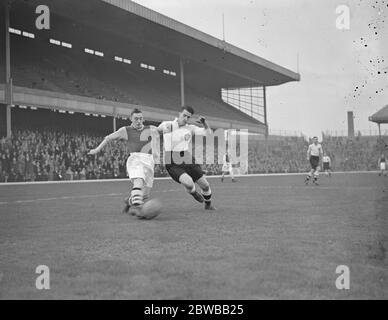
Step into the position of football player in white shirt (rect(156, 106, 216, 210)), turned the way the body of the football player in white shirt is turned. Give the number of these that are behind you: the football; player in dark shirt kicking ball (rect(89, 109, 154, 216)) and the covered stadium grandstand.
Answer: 1

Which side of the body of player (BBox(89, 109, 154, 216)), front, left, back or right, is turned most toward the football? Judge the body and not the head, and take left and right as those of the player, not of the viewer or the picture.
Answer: front

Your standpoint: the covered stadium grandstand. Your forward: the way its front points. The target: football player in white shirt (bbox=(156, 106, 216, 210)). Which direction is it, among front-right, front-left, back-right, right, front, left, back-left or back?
front-right

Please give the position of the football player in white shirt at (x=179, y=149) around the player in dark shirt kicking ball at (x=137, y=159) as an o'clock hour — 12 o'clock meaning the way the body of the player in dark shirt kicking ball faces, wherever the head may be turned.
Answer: The football player in white shirt is roughly at 8 o'clock from the player in dark shirt kicking ball.

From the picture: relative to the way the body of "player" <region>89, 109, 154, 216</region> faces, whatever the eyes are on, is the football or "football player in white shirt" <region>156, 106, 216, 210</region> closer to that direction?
the football

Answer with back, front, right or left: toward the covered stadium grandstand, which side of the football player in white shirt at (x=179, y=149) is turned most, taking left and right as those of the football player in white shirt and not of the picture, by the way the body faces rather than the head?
back

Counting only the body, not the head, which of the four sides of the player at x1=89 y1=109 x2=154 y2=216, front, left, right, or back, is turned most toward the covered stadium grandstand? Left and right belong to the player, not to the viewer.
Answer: back

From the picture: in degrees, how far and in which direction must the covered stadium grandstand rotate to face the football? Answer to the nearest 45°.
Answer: approximately 45° to its right

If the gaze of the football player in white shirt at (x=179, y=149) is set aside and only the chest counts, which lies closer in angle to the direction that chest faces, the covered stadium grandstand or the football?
the football

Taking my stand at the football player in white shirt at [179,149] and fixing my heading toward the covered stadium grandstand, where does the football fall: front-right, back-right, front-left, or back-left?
back-left

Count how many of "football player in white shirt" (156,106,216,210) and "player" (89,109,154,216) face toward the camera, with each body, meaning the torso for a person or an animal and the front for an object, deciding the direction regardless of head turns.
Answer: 2

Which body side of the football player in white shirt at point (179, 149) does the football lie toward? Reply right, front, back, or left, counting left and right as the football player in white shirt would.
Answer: front
